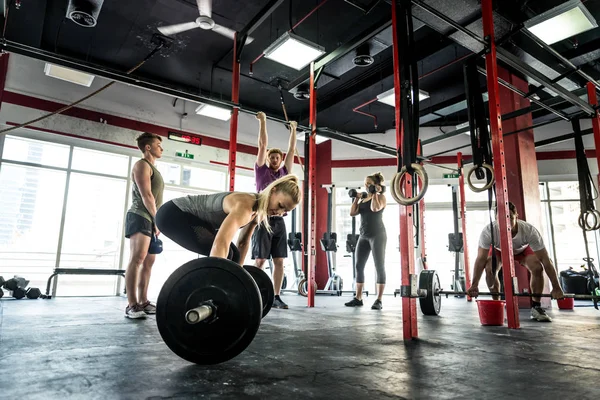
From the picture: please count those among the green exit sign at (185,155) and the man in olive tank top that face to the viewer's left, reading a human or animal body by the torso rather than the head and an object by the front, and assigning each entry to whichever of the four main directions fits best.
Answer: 0

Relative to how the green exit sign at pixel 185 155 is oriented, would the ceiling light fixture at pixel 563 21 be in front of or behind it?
in front

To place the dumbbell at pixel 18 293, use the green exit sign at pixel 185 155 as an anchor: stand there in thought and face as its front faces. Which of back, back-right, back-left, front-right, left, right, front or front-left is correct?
right

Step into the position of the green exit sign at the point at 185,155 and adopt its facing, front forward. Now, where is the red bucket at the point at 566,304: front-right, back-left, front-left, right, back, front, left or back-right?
front

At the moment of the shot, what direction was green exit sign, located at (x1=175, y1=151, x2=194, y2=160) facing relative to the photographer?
facing the viewer and to the right of the viewer

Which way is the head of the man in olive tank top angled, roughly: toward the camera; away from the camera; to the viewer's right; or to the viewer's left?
to the viewer's right

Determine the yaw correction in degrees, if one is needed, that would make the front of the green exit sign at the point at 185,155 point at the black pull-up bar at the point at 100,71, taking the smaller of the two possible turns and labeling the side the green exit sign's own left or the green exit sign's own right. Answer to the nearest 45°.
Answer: approximately 45° to the green exit sign's own right

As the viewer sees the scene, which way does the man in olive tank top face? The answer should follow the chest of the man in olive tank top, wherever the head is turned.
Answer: to the viewer's right

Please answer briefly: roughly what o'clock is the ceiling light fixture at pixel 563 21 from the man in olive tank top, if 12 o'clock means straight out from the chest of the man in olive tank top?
The ceiling light fixture is roughly at 12 o'clock from the man in olive tank top.

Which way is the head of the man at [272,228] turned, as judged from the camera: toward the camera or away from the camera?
toward the camera

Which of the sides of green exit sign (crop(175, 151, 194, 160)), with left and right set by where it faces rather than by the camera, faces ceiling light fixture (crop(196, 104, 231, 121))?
front

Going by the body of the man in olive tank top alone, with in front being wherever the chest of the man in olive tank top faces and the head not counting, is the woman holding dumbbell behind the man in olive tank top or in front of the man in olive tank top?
in front

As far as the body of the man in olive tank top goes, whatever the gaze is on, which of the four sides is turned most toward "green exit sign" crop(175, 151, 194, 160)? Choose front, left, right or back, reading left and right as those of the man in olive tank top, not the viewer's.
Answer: left
